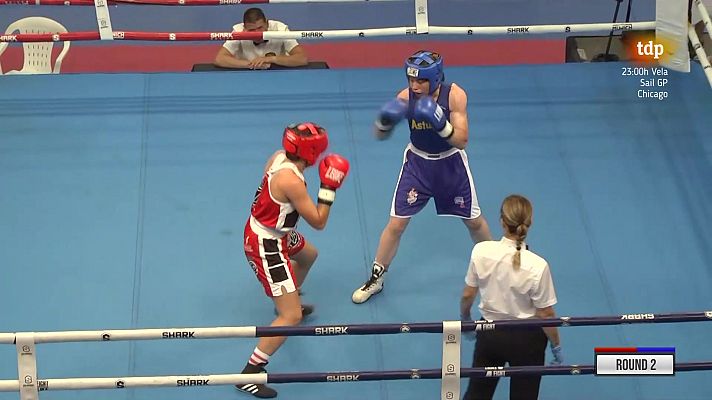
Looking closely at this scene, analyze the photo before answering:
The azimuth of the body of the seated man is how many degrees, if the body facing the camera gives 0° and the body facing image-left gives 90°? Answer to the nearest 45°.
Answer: approximately 0°

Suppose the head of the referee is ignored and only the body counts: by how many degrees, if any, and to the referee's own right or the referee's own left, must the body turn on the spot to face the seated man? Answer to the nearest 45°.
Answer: approximately 45° to the referee's own left

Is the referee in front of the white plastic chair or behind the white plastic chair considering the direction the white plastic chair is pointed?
in front

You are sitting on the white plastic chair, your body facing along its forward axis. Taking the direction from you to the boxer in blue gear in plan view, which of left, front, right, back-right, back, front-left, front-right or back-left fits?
front-left

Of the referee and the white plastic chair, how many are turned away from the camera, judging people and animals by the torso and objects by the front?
1

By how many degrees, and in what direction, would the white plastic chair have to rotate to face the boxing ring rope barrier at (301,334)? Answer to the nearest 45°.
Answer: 0° — it already faces it

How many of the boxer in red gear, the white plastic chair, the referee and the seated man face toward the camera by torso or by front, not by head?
2

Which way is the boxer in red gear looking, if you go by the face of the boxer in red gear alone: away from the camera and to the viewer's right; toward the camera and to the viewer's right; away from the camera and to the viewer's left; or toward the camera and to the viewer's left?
away from the camera and to the viewer's right

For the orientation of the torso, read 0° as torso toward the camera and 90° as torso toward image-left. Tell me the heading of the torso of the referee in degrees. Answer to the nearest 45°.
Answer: approximately 180°

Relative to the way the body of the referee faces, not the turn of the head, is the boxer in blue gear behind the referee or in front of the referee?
in front

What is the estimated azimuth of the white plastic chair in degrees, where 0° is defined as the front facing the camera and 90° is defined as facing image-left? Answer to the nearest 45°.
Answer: approximately 0°

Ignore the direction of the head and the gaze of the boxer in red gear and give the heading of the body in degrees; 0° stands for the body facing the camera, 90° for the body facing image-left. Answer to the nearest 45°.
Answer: approximately 225°

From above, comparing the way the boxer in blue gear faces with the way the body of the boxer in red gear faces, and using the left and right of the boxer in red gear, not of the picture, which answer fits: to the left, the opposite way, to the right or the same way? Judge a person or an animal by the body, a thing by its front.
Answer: the opposite way

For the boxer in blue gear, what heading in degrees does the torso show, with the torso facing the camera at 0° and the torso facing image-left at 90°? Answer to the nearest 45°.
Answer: approximately 45°
